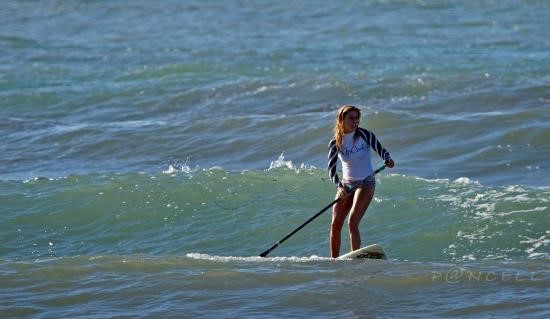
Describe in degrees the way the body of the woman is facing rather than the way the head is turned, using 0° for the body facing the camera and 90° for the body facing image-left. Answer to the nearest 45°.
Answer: approximately 0°

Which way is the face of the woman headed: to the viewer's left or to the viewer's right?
to the viewer's right
